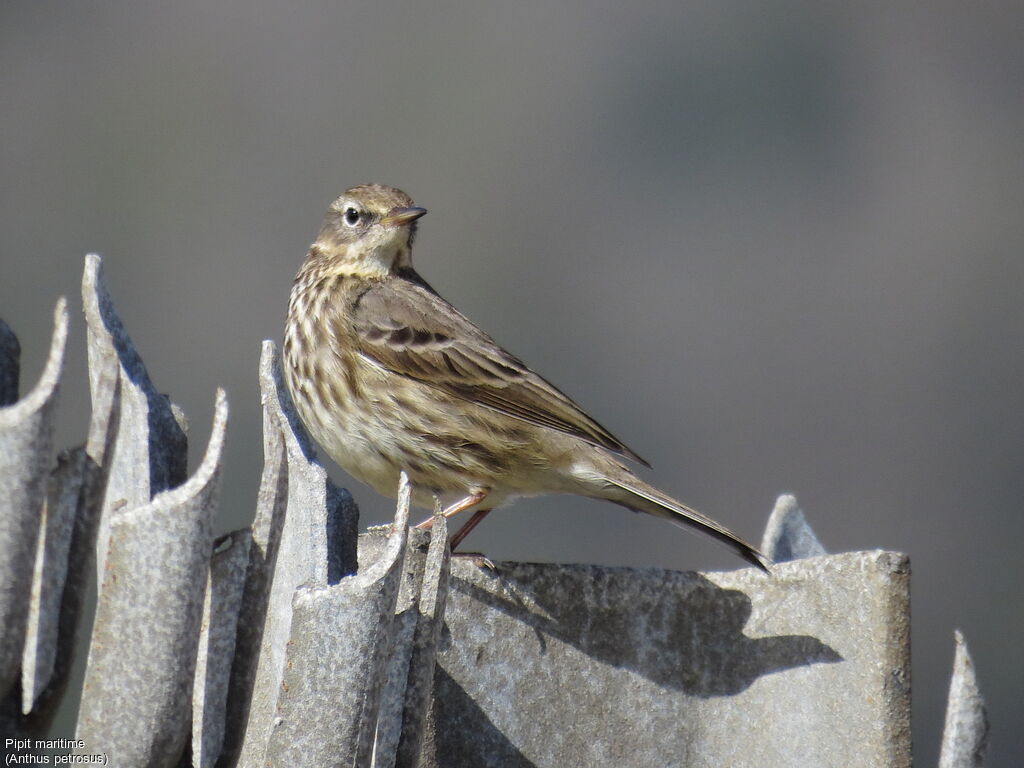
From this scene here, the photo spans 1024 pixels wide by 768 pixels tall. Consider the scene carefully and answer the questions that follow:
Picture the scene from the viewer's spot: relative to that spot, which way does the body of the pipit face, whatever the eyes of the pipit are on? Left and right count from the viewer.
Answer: facing to the left of the viewer

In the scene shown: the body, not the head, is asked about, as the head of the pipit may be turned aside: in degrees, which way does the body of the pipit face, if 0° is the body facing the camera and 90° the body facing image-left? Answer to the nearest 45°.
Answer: approximately 90°
